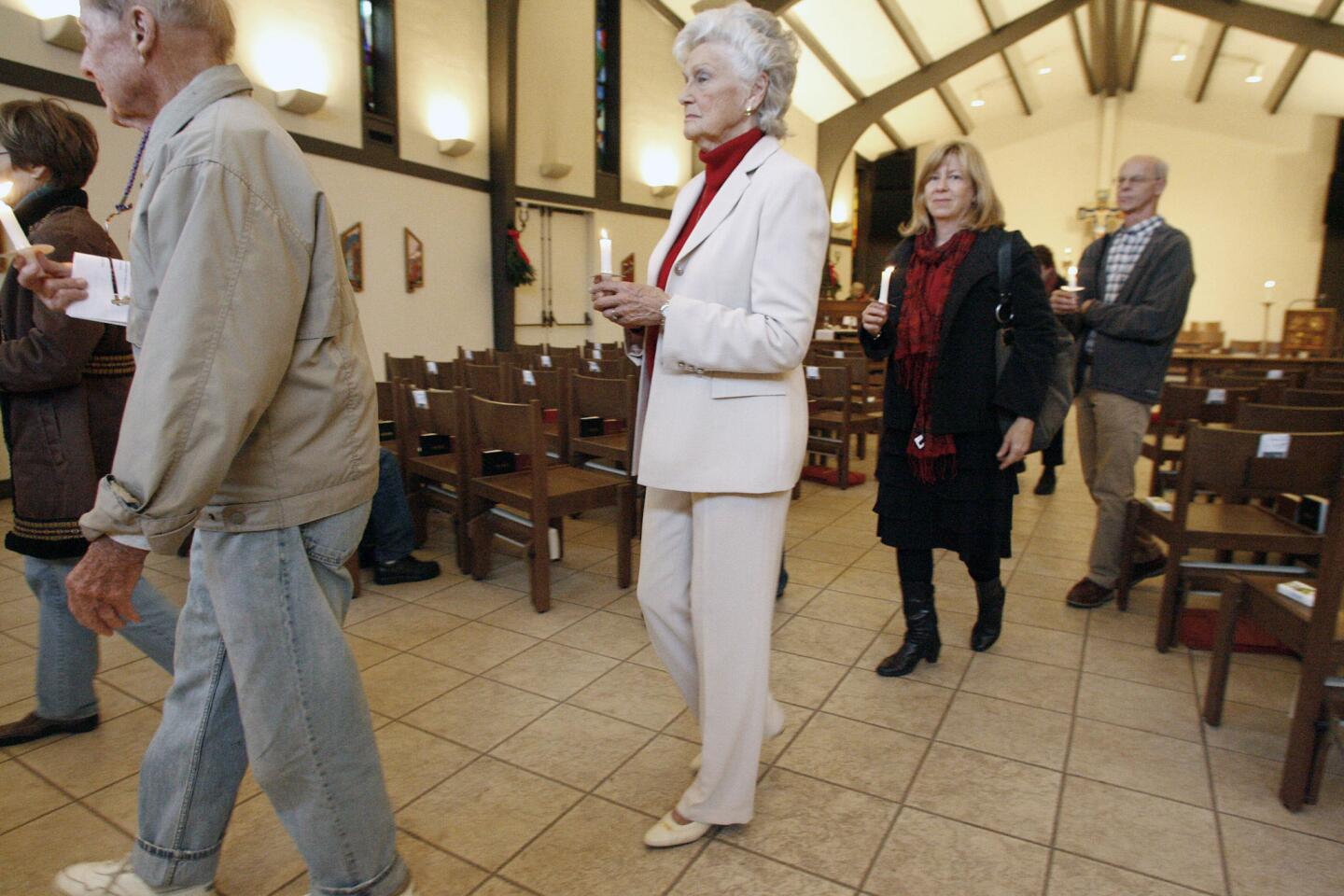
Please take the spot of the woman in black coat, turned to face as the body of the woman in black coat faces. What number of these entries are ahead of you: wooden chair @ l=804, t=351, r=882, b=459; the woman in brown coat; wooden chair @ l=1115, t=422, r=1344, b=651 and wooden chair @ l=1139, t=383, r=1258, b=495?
1

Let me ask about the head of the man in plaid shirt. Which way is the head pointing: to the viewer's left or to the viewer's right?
to the viewer's left

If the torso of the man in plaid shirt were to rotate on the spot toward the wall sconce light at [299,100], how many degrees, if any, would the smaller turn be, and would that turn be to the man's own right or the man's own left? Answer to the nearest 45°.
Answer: approximately 45° to the man's own right

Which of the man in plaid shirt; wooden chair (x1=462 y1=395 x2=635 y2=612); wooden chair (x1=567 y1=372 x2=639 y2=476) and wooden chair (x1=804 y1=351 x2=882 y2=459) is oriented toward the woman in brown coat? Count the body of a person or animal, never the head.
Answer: the man in plaid shirt

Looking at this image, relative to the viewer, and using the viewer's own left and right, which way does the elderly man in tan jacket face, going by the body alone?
facing to the left of the viewer

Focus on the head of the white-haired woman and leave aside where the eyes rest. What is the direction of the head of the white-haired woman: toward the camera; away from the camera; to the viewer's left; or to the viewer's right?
to the viewer's left

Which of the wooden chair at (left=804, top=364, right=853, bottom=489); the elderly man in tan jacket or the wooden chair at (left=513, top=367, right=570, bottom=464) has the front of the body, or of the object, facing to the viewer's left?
the elderly man in tan jacket

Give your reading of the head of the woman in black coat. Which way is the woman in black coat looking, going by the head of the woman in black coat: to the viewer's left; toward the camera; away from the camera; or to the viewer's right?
toward the camera
